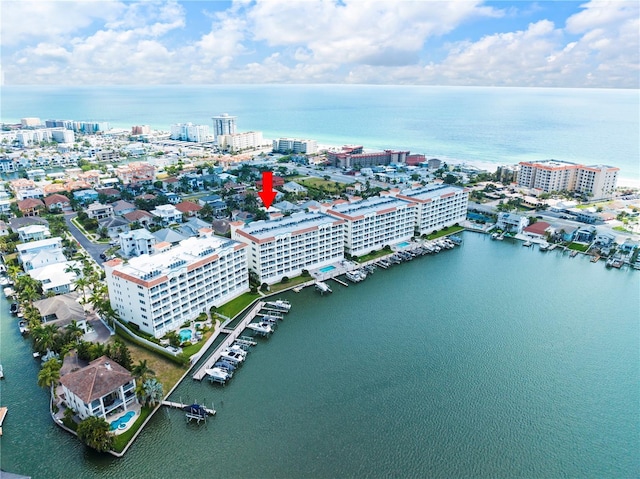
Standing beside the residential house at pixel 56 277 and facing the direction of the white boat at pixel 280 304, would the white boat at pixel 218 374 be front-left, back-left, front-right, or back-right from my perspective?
front-right

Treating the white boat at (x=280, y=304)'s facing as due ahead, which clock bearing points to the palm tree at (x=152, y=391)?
The palm tree is roughly at 10 o'clock from the white boat.

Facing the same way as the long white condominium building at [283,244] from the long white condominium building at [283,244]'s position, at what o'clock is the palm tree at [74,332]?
The palm tree is roughly at 3 o'clock from the long white condominium building.

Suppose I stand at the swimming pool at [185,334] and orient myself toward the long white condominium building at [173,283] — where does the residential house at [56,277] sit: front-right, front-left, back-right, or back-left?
front-left

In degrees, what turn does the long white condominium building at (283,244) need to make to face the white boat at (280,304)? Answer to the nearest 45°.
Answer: approximately 45° to its right

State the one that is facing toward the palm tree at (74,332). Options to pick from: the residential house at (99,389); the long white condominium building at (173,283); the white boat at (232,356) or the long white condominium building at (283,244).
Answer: the white boat

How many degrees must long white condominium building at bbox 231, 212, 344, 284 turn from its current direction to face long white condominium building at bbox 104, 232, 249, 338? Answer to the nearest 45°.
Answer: approximately 90° to its right

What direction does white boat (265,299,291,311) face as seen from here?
to the viewer's left

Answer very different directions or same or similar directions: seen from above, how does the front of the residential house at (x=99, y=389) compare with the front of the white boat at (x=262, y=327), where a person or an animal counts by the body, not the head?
very different directions

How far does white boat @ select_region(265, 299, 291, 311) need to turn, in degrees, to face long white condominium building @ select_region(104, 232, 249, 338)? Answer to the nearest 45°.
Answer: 0° — it already faces it

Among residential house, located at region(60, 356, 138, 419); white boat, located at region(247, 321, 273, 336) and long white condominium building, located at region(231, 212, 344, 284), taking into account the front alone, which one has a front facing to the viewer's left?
the white boat

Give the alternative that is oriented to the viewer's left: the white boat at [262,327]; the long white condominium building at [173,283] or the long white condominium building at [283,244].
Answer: the white boat

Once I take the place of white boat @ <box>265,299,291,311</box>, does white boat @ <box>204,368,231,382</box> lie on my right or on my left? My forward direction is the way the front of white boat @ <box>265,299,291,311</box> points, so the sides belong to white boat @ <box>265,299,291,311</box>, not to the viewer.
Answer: on my left

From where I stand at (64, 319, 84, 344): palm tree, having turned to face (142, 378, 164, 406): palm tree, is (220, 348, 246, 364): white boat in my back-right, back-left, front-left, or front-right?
front-left

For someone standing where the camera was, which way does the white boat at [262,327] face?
facing to the left of the viewer

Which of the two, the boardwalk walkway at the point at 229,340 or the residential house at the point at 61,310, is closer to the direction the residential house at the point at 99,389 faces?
the boardwalk walkway

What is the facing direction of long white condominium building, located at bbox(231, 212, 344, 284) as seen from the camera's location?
facing the viewer and to the right of the viewer
